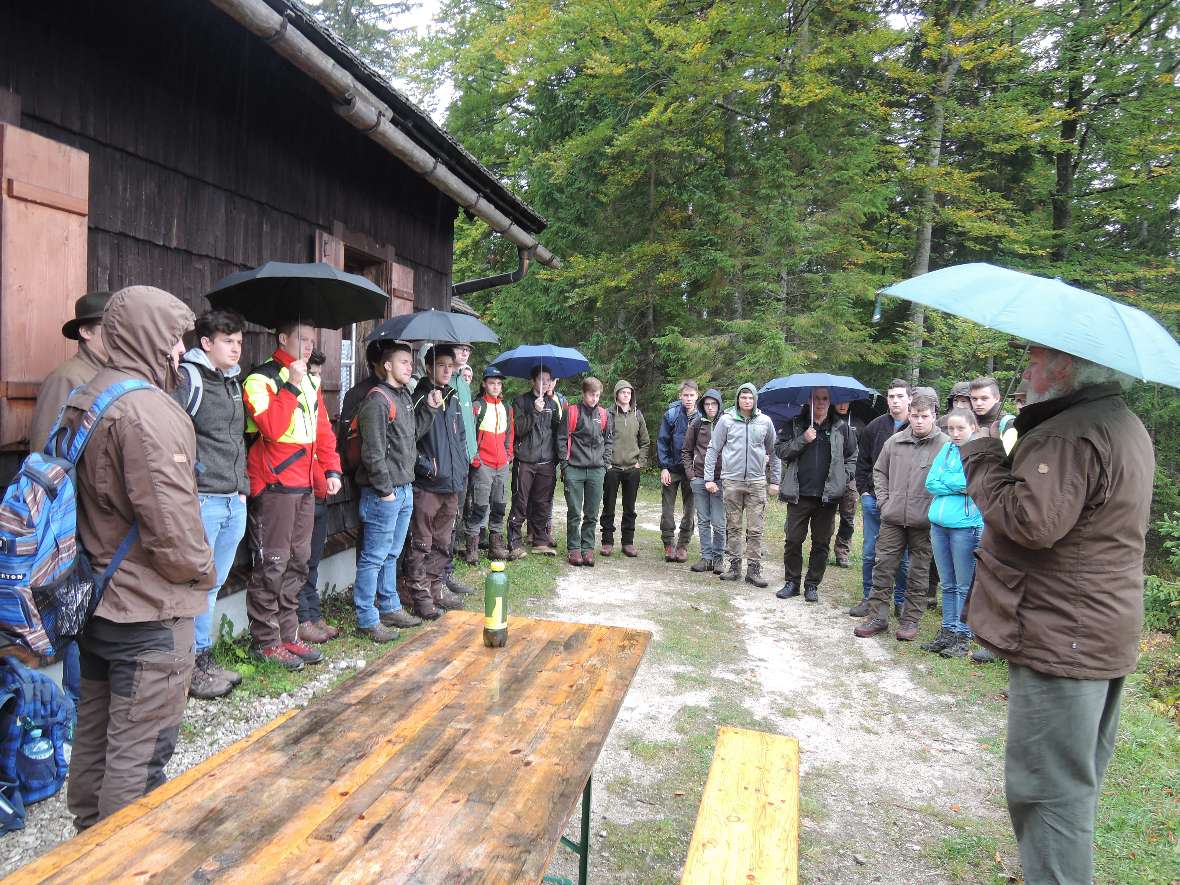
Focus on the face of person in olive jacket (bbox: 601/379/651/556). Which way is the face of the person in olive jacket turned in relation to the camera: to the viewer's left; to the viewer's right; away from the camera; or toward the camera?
toward the camera

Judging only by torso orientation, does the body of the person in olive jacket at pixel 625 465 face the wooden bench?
yes

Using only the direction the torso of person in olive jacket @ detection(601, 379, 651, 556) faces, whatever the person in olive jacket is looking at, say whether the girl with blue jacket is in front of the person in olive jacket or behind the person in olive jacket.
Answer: in front

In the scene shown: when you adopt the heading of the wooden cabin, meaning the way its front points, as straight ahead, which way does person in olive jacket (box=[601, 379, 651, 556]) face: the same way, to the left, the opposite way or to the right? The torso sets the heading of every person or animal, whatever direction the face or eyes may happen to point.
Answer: to the right

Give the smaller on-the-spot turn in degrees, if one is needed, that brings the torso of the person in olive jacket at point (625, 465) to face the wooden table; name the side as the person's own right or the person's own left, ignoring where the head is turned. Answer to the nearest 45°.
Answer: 0° — they already face it

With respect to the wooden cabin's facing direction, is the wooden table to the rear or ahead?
ahead

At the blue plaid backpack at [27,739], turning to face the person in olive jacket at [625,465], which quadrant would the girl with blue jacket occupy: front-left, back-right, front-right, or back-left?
front-right

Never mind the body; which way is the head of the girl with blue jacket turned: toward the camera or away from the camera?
toward the camera

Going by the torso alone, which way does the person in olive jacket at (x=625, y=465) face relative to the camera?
toward the camera

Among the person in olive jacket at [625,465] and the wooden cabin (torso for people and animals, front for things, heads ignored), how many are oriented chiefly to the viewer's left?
0

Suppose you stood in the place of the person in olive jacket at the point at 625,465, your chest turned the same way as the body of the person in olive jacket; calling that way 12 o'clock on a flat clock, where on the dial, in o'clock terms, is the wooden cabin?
The wooden cabin is roughly at 1 o'clock from the person in olive jacket.

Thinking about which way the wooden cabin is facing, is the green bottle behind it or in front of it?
in front
